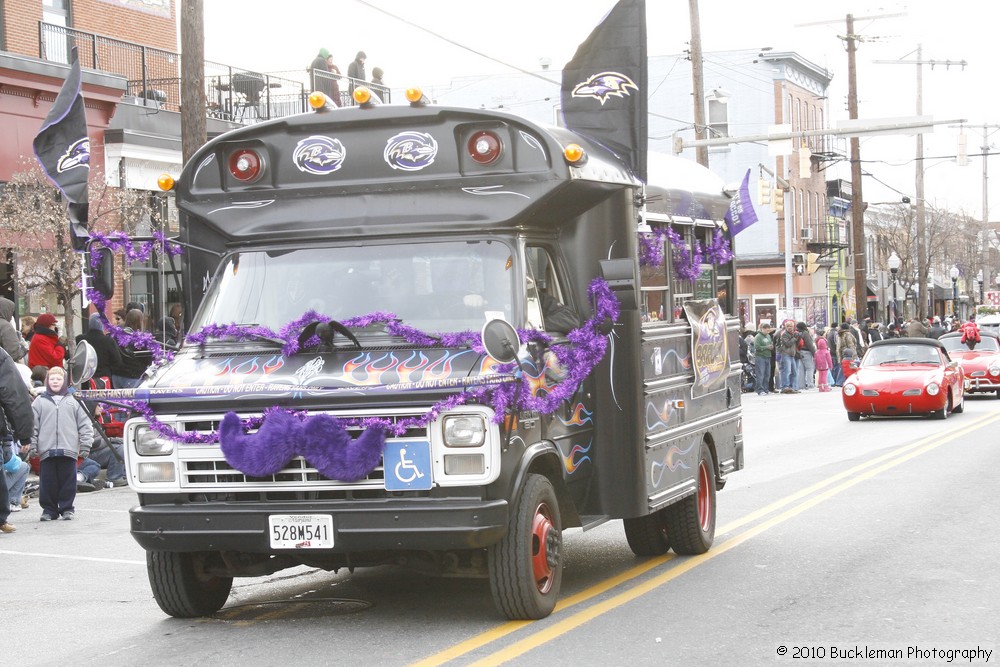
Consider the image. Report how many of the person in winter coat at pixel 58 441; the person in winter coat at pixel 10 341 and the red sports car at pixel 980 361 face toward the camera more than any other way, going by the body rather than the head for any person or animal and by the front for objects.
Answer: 2

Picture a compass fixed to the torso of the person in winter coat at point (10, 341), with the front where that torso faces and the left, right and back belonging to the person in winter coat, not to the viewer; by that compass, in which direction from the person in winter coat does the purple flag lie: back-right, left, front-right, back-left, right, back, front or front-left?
front-right

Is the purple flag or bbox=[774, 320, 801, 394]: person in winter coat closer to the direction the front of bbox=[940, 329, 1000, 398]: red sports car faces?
the purple flag

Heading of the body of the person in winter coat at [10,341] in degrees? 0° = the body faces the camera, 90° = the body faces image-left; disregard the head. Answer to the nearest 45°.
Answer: approximately 270°

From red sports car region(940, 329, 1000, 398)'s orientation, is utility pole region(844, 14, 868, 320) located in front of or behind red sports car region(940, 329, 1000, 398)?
behind

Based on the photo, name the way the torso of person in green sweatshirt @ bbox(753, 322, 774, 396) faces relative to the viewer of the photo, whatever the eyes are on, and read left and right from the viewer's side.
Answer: facing the viewer and to the right of the viewer

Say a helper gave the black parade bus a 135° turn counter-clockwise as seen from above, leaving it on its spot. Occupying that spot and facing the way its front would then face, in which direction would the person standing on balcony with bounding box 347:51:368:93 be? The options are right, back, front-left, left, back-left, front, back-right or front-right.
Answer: left
